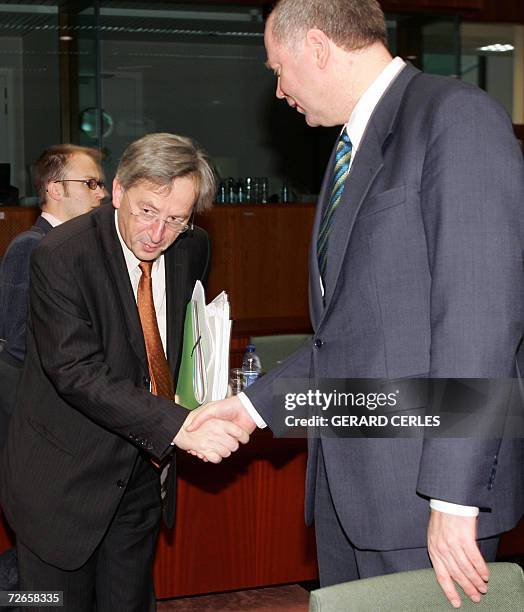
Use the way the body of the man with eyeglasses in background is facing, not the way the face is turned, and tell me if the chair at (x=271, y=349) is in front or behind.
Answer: in front

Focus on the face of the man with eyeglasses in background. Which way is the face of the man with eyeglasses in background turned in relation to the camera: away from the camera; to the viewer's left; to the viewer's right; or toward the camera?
to the viewer's right

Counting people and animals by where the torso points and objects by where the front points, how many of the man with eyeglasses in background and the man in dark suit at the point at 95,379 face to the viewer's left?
0

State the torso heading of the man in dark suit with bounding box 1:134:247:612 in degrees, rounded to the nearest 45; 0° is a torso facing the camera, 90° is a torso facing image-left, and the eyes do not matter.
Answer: approximately 315°

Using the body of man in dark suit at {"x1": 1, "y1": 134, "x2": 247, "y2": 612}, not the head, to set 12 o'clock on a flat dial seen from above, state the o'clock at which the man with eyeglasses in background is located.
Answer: The man with eyeglasses in background is roughly at 7 o'clock from the man in dark suit.

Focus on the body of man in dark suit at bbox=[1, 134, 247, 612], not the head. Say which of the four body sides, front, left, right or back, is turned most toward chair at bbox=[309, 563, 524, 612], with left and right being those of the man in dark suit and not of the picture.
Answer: front

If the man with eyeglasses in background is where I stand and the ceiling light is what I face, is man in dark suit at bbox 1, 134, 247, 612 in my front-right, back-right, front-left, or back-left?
back-right

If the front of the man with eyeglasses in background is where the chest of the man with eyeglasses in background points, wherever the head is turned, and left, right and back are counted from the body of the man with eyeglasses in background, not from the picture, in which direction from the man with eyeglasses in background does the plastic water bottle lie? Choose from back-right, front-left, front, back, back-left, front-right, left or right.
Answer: front

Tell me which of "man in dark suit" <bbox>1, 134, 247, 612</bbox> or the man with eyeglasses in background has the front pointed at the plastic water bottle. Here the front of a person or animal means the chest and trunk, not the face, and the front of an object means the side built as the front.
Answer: the man with eyeglasses in background

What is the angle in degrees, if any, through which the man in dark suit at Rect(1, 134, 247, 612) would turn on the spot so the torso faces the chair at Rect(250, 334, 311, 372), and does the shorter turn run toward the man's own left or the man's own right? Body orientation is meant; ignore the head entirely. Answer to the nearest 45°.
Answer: approximately 135° to the man's own left

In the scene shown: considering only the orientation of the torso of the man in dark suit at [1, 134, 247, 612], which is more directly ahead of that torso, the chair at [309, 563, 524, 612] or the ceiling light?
the chair

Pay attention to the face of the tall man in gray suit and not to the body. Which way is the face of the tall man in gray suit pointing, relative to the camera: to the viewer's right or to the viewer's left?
to the viewer's left

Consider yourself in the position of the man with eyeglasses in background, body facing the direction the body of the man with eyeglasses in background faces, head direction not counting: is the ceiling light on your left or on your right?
on your left

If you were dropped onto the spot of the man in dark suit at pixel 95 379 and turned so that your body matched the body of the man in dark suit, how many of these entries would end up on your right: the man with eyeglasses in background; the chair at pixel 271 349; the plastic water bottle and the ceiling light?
0
